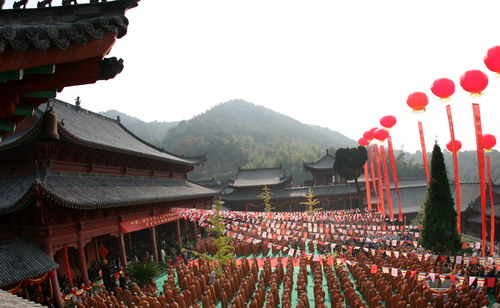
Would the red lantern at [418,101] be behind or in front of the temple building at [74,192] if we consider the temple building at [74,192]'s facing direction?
in front

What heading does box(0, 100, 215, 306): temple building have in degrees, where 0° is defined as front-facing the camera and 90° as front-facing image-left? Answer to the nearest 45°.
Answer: approximately 315°

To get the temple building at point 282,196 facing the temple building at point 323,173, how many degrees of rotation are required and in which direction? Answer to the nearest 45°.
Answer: approximately 135° to its left

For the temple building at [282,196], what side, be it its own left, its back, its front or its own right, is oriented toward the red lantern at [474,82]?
front

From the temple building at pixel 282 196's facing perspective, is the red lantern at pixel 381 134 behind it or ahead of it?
ahead

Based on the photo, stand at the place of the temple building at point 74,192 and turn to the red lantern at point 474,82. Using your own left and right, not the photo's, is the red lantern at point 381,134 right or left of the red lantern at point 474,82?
left

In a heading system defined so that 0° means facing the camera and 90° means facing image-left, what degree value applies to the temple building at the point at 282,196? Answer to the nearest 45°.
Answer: approximately 0°

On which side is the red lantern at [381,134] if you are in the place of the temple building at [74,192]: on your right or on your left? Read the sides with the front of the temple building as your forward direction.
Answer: on your left

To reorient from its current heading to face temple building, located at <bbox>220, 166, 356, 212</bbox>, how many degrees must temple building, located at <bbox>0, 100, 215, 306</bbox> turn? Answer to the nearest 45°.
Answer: approximately 90° to its left

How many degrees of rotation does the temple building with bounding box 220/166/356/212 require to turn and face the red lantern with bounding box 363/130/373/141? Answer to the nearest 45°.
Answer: approximately 45° to its left

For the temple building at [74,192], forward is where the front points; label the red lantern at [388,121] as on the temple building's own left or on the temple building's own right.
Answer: on the temple building's own left

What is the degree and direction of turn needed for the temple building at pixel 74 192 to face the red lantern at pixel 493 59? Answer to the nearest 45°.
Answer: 0° — it already faces it

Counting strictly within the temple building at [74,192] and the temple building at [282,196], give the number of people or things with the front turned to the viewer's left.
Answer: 0
